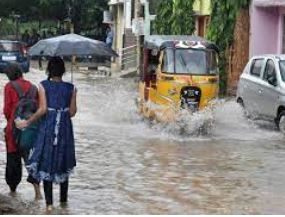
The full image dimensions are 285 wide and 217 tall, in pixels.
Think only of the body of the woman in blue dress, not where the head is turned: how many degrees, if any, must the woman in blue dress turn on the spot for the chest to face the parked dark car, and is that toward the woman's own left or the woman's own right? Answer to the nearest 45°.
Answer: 0° — they already face it

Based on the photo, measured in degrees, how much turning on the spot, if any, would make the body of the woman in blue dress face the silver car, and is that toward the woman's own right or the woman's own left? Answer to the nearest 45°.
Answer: approximately 45° to the woman's own right

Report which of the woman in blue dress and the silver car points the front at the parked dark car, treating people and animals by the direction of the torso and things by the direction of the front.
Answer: the woman in blue dress

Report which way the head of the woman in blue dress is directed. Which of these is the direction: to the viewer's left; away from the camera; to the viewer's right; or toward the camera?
away from the camera

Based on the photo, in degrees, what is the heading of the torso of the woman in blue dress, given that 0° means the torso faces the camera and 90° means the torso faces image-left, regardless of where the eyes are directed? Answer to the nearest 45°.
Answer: approximately 180°

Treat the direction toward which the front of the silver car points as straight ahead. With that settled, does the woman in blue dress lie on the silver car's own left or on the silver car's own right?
on the silver car's own right

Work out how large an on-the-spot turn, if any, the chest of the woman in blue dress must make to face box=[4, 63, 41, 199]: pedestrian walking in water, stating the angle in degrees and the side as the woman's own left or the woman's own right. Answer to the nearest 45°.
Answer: approximately 45° to the woman's own left
